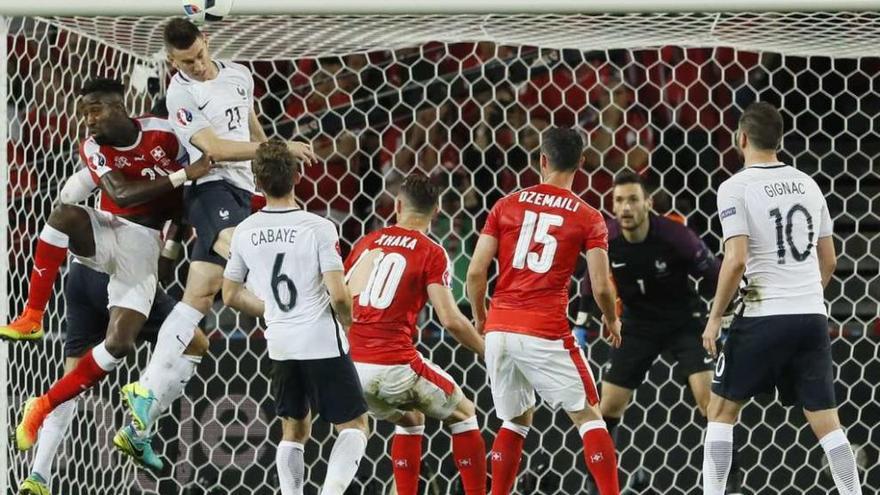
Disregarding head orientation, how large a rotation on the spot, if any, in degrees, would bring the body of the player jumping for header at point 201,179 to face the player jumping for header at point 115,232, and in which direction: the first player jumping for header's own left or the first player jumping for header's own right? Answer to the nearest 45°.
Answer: approximately 135° to the first player jumping for header's own right

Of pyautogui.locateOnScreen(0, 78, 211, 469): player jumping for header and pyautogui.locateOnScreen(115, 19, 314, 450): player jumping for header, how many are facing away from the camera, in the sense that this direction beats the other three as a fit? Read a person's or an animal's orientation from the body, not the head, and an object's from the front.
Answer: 0

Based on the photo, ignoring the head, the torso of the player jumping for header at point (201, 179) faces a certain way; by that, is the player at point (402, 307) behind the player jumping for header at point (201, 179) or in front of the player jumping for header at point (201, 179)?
in front
